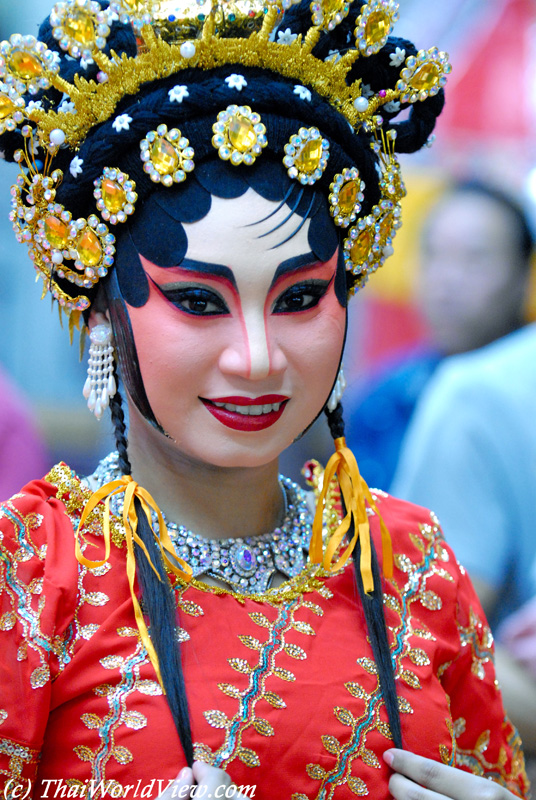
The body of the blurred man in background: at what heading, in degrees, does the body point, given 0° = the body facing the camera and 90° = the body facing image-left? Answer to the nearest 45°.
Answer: approximately 45°

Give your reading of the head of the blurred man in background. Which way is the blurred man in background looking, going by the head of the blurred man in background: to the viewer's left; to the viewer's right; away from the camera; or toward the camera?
toward the camera
